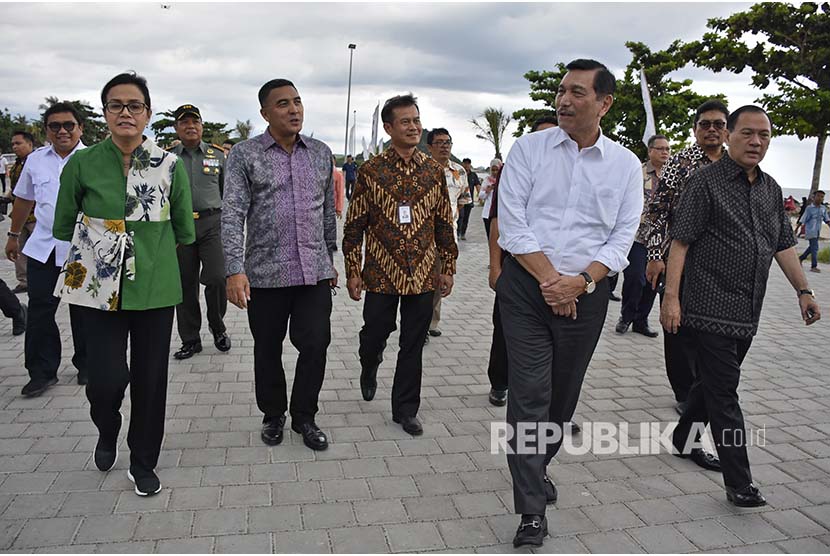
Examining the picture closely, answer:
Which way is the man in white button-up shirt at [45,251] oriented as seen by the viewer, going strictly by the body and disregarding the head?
toward the camera

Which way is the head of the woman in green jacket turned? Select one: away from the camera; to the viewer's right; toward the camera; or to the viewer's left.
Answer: toward the camera

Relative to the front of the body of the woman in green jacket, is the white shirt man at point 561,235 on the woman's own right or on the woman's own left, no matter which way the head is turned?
on the woman's own left

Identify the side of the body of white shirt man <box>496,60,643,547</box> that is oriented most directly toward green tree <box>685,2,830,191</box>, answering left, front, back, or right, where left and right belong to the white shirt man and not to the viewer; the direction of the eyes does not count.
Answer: back

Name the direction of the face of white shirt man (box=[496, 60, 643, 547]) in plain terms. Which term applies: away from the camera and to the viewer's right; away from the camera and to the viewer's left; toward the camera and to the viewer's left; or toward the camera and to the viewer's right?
toward the camera and to the viewer's left

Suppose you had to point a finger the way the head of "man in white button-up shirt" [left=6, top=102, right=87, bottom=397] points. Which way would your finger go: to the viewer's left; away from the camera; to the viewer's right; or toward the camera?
toward the camera

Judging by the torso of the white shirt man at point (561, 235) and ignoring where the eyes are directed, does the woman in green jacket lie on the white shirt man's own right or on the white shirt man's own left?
on the white shirt man's own right

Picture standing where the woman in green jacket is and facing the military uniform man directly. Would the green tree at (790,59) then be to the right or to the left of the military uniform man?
right

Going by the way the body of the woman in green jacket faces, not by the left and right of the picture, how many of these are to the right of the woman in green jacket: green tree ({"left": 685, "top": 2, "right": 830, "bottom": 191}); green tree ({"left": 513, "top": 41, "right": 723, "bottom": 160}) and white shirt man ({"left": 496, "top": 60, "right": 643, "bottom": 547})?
0

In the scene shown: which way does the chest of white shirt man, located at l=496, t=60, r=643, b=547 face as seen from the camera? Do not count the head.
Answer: toward the camera

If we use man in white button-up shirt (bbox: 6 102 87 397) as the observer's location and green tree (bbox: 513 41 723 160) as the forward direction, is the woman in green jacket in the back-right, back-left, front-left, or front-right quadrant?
back-right

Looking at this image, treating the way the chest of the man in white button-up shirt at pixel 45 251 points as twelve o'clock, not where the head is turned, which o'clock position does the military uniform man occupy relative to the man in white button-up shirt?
The military uniform man is roughly at 8 o'clock from the man in white button-up shirt.

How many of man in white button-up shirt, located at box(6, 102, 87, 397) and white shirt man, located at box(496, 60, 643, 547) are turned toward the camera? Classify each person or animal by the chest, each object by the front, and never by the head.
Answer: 2

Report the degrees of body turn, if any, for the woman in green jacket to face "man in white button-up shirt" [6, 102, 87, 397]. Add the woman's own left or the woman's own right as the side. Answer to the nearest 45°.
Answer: approximately 180°

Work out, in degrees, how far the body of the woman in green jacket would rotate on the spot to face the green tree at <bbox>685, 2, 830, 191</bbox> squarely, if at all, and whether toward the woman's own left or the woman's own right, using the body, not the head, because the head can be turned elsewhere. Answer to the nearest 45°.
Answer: approximately 135° to the woman's own left

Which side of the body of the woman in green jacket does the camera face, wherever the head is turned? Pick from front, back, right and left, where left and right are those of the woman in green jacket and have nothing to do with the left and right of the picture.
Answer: front

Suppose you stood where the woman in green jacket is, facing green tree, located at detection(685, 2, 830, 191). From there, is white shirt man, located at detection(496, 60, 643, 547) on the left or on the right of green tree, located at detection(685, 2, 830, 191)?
right

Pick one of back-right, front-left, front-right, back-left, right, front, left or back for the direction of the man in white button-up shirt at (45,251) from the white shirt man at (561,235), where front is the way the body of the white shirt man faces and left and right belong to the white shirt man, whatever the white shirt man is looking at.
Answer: right

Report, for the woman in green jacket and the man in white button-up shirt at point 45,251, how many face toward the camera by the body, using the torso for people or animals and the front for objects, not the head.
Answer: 2
